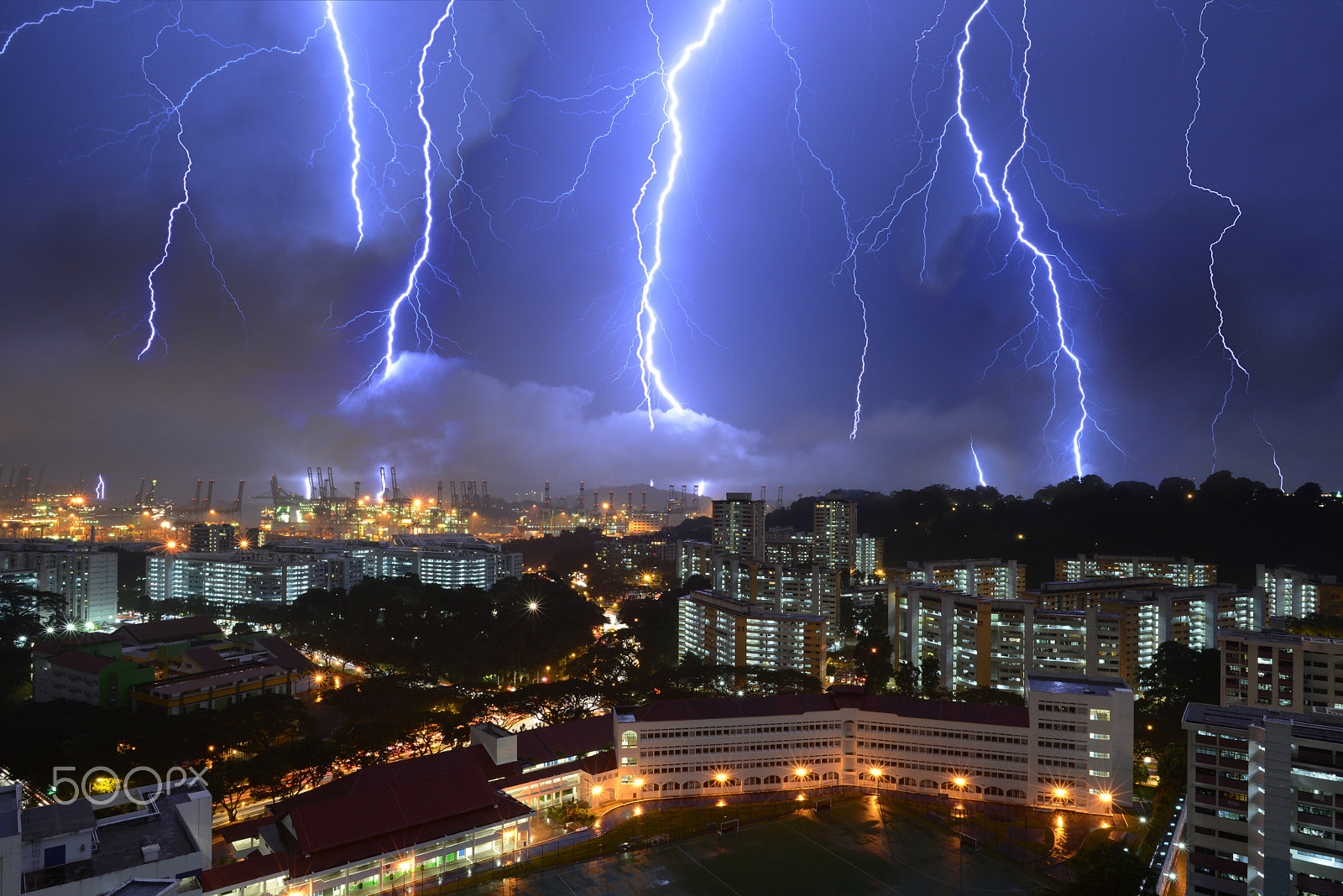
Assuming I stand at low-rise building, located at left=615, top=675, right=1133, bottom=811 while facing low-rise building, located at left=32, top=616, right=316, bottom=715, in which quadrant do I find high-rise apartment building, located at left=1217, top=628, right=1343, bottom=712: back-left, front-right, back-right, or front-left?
back-right

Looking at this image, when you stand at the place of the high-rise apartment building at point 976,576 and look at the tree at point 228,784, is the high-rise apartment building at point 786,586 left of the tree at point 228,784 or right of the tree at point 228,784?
right

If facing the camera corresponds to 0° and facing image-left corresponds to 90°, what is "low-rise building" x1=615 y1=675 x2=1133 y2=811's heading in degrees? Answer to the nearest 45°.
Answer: approximately 0°

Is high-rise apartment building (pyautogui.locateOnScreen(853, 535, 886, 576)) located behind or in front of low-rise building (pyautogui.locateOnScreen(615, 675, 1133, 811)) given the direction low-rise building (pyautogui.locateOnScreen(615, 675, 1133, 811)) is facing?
behind

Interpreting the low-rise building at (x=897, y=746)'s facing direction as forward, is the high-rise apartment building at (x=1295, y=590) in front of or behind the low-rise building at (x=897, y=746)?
behind

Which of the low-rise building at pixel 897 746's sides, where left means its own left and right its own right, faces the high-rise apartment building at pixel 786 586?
back

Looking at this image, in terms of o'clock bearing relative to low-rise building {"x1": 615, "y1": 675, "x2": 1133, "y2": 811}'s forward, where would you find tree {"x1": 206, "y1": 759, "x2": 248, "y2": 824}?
The tree is roughly at 2 o'clock from the low-rise building.

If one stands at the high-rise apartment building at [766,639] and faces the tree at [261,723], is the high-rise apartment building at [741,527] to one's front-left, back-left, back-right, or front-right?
back-right

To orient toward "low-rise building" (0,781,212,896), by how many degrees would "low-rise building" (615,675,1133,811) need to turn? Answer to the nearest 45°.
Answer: approximately 45° to its right

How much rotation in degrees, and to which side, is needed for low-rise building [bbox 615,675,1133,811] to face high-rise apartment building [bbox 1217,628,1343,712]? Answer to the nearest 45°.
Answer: approximately 90° to its left
